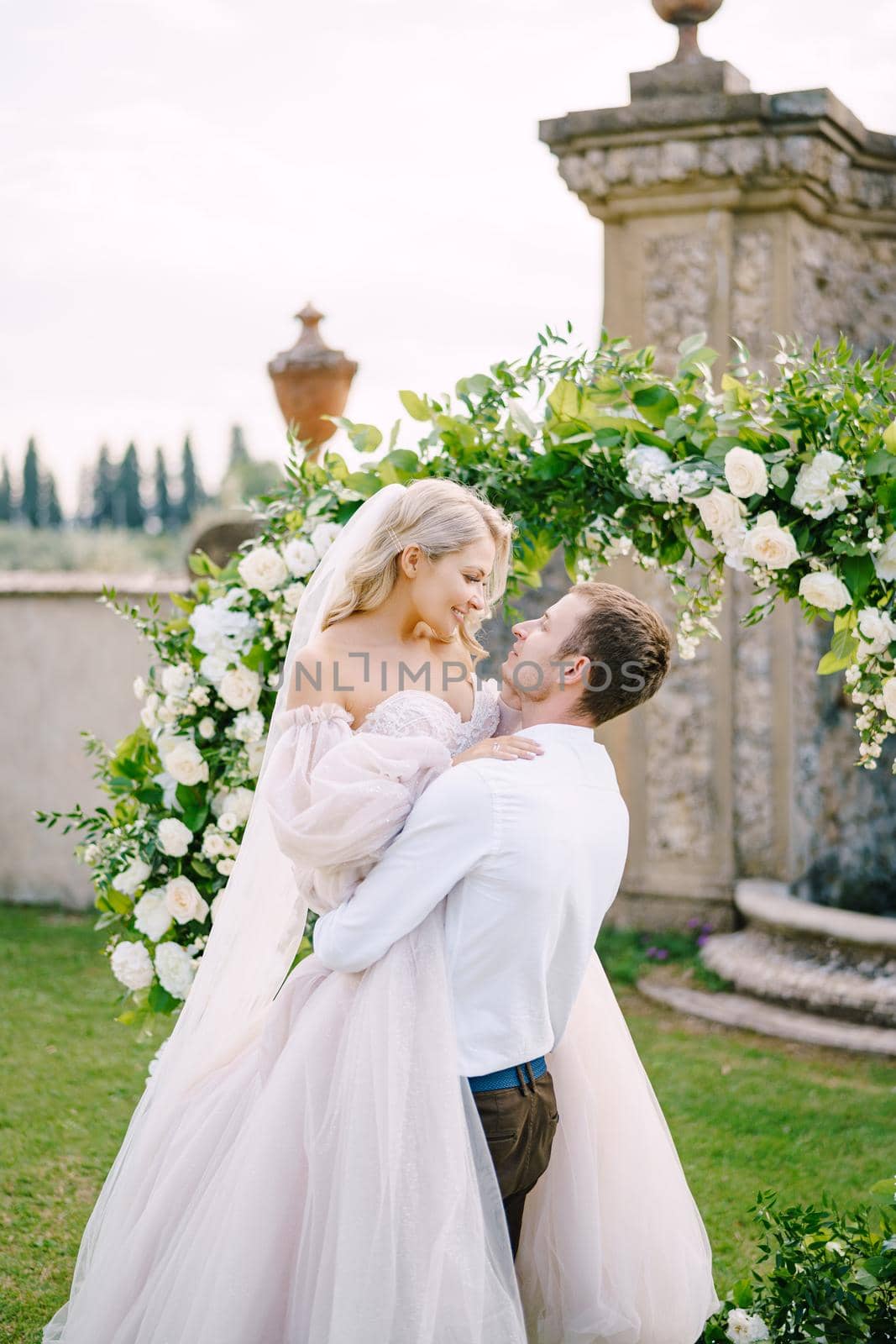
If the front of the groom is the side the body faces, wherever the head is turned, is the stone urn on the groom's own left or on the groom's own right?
on the groom's own right

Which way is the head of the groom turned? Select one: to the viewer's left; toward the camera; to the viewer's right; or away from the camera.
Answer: to the viewer's left

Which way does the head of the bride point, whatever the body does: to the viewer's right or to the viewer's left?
to the viewer's right

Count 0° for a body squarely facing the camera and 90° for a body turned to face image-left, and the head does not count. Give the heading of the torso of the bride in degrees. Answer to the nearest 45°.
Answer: approximately 315°

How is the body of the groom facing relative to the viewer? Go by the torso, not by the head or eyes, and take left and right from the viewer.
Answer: facing away from the viewer and to the left of the viewer

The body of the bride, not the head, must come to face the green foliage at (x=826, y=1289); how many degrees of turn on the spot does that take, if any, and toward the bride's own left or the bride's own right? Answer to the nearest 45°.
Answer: approximately 45° to the bride's own left

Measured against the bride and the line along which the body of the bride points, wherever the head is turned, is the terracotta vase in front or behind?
behind
